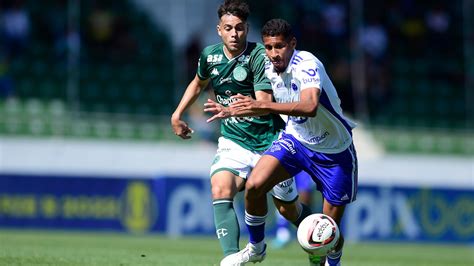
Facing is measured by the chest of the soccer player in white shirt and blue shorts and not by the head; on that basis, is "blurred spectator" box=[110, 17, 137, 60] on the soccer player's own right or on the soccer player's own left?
on the soccer player's own right

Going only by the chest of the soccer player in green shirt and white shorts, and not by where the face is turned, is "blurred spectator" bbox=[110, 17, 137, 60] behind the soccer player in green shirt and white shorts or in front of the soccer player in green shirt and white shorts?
behind

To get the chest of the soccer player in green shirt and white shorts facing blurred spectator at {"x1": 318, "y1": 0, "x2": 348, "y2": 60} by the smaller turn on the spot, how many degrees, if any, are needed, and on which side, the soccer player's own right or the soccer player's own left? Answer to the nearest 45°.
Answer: approximately 180°

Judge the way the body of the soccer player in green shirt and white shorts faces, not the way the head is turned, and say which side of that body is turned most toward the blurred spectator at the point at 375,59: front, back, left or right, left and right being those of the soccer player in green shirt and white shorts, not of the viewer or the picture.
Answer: back

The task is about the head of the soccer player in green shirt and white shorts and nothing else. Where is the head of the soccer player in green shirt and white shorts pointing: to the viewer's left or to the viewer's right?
to the viewer's right

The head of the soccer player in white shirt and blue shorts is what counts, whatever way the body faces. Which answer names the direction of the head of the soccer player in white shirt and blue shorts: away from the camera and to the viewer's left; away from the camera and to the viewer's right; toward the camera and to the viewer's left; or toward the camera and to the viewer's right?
toward the camera and to the viewer's left

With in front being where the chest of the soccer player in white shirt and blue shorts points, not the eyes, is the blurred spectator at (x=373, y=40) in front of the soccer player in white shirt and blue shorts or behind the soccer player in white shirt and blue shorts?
behind

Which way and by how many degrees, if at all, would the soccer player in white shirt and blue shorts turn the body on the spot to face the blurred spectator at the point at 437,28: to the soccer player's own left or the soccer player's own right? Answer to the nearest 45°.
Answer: approximately 135° to the soccer player's own right

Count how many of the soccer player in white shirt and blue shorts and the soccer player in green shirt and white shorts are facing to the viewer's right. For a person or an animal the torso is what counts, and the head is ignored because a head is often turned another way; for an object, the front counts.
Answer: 0

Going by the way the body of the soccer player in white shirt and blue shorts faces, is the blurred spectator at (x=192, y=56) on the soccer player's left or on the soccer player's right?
on the soccer player's right
